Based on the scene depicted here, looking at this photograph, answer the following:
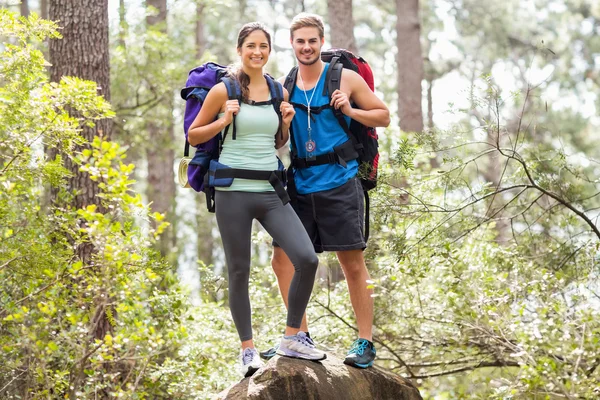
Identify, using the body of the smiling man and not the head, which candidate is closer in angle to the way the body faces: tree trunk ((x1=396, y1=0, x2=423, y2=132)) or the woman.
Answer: the woman

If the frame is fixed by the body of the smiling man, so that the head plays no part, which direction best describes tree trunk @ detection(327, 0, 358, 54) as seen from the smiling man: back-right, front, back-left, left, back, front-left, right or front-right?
back-right

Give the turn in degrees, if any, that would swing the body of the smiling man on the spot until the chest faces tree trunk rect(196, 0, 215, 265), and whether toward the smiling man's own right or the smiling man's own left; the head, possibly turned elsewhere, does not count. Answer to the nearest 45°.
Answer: approximately 135° to the smiling man's own right

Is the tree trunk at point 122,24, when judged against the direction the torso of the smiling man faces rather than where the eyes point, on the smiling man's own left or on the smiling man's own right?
on the smiling man's own right

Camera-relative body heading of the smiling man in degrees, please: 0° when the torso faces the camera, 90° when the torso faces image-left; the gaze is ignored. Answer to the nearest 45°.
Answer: approximately 45°

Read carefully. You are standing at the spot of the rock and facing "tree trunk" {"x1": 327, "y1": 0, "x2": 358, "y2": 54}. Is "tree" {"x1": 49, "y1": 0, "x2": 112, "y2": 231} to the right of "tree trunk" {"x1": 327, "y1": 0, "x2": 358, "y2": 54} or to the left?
left

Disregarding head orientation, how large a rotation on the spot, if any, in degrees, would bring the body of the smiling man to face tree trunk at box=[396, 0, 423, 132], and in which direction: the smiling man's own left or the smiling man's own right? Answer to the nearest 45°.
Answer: approximately 135° to the smiling man's own right
